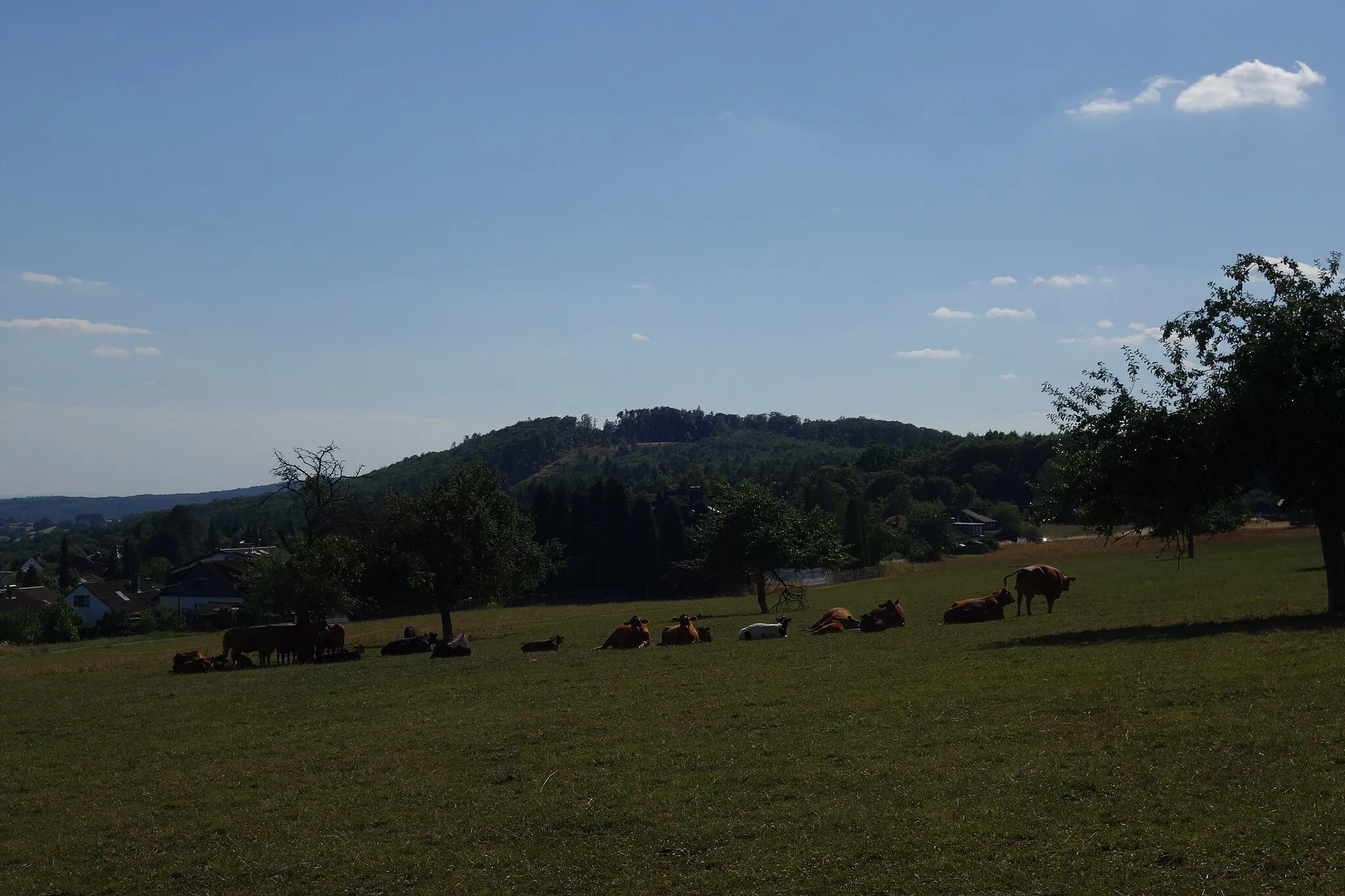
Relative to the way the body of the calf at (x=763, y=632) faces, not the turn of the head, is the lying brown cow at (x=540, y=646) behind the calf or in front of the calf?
behind

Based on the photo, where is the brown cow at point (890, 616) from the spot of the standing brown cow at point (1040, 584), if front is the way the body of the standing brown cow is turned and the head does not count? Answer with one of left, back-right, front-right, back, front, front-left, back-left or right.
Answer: back-right

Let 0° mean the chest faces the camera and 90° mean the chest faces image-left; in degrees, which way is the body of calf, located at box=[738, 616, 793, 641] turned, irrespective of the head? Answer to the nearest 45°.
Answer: approximately 270°

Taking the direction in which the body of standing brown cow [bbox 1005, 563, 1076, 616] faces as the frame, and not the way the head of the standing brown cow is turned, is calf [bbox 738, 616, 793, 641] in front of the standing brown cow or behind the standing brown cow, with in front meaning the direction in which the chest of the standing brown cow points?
behind

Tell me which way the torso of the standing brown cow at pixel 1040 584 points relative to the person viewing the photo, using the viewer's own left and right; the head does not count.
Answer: facing to the right of the viewer

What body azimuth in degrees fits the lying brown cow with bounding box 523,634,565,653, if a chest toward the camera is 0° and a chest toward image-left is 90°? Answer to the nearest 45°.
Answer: approximately 270°

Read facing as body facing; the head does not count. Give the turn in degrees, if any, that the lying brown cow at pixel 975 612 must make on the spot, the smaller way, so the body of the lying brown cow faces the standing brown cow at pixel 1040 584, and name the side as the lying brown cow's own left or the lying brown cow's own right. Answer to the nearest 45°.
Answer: approximately 45° to the lying brown cow's own left

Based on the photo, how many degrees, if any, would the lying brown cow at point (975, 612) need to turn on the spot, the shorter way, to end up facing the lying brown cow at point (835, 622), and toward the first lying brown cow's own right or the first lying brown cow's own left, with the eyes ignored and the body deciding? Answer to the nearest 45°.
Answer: approximately 180°

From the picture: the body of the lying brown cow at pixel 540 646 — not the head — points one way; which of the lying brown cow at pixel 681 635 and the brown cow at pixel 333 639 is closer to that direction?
the lying brown cow

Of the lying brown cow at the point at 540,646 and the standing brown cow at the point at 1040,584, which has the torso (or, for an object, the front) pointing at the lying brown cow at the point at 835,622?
the lying brown cow at the point at 540,646

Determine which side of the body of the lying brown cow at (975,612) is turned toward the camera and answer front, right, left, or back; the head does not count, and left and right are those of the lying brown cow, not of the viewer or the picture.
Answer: right
